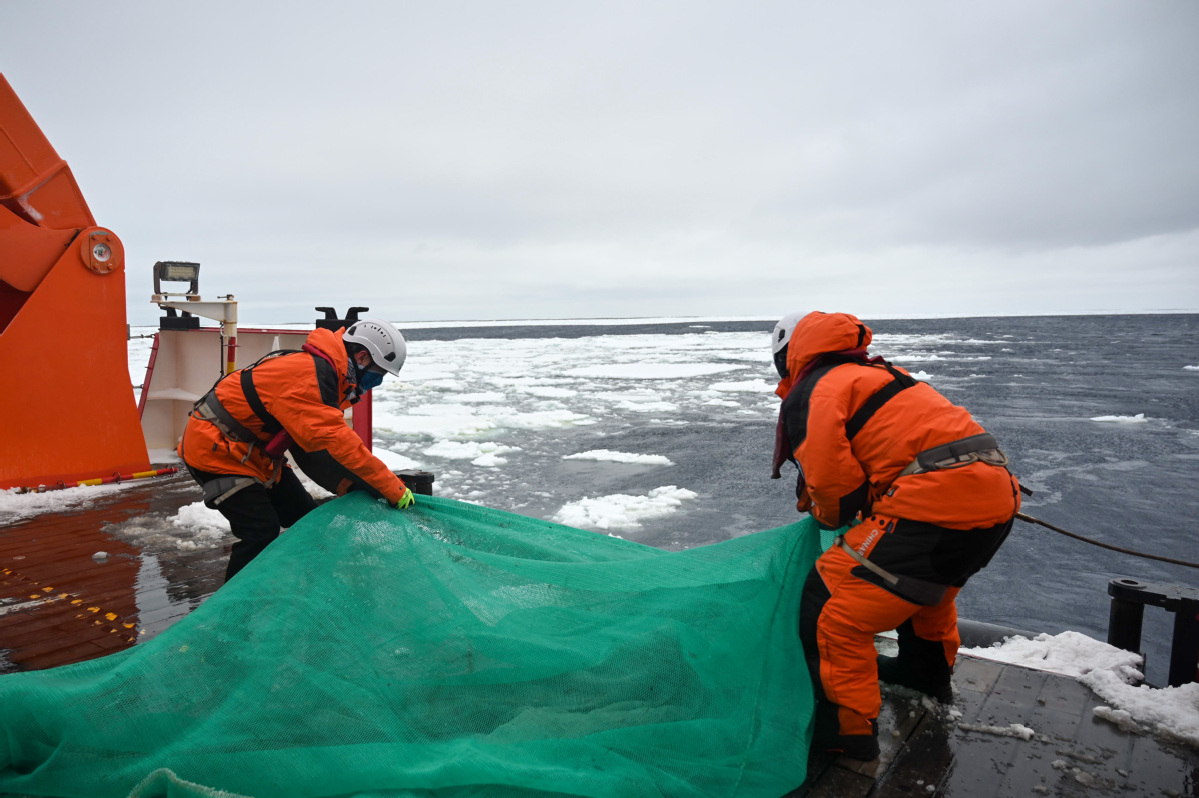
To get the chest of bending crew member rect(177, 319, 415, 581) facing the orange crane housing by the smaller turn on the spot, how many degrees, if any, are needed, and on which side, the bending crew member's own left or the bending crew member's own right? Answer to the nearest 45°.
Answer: approximately 135° to the bending crew member's own left

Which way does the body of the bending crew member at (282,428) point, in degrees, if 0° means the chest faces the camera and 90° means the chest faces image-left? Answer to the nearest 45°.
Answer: approximately 270°

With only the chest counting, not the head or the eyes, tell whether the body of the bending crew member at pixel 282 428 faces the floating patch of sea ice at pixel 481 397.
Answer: no

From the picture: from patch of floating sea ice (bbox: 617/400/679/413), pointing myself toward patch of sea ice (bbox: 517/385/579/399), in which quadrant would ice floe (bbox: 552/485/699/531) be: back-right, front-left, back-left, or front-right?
back-left

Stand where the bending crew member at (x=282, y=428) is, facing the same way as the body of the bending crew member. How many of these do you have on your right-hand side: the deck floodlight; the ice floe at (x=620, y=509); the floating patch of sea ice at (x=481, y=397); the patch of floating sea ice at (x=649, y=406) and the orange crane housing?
0

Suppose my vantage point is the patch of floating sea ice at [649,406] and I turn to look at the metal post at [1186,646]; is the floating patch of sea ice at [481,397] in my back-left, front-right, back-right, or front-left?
back-right

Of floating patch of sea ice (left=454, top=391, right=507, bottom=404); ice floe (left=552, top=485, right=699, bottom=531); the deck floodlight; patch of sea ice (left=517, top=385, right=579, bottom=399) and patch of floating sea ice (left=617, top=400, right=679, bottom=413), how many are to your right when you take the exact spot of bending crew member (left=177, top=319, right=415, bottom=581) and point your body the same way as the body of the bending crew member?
0

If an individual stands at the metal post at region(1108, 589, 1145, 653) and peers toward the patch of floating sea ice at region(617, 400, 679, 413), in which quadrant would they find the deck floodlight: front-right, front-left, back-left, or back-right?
front-left

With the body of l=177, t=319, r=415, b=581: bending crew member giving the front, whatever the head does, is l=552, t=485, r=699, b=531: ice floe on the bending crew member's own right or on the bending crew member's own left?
on the bending crew member's own left

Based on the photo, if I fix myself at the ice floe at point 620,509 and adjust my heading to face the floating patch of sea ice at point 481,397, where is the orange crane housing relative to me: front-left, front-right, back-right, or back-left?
back-left

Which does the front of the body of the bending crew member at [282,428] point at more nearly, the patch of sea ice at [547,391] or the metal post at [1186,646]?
the metal post

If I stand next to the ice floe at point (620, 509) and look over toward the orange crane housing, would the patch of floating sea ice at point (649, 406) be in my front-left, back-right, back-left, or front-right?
back-right

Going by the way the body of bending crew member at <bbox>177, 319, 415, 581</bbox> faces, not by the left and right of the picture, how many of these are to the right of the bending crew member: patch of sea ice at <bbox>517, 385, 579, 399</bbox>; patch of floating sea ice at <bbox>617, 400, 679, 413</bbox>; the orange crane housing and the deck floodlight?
0

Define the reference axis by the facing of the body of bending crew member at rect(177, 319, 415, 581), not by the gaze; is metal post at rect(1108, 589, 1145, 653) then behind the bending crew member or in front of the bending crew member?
in front

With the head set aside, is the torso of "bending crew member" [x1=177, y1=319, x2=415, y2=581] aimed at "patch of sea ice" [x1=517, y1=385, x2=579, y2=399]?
no

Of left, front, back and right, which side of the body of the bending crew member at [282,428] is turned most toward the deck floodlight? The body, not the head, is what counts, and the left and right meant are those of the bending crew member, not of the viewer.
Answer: left
